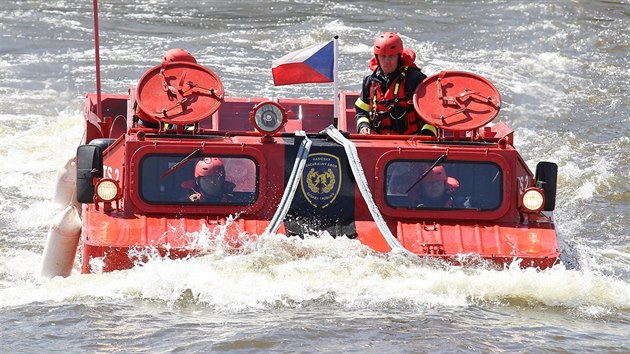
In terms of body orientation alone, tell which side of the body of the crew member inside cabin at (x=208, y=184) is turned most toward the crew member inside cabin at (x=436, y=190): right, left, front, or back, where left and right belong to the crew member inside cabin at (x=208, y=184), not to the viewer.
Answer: left

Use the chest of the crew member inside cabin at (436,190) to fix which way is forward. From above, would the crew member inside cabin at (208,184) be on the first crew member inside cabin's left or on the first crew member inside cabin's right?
on the first crew member inside cabin's right

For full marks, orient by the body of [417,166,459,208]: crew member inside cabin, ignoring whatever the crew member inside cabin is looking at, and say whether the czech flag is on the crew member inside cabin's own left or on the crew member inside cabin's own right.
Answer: on the crew member inside cabin's own right

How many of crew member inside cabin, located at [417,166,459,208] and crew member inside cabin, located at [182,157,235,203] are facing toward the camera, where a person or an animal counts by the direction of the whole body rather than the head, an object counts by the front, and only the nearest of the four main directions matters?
2

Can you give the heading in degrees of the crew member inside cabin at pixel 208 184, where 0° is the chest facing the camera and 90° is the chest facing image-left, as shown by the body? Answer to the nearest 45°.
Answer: approximately 0°
